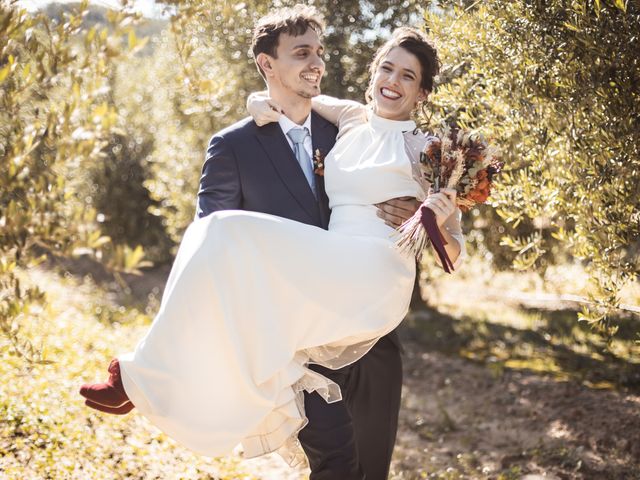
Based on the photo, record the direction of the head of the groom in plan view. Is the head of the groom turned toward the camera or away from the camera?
toward the camera

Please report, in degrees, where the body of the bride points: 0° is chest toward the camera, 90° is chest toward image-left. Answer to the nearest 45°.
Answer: approximately 45°

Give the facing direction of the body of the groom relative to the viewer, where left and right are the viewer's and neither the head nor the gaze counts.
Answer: facing the viewer and to the right of the viewer
